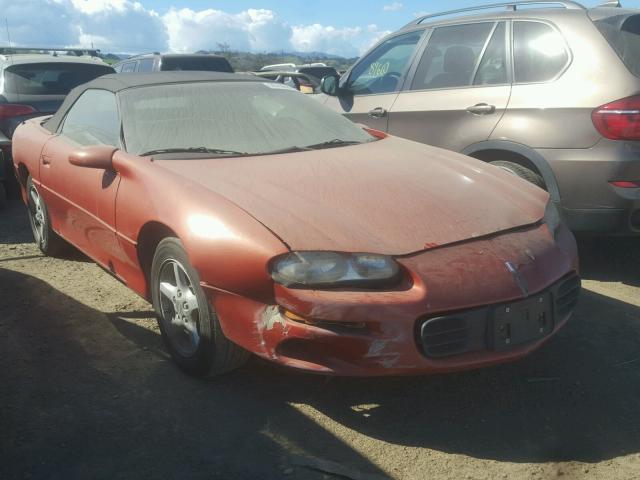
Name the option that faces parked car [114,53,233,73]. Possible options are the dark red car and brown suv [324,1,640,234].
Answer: the brown suv

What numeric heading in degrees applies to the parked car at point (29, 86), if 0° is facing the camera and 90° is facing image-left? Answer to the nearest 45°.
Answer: approximately 180°

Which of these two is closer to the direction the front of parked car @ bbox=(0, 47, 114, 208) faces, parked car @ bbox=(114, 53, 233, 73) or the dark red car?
the parked car

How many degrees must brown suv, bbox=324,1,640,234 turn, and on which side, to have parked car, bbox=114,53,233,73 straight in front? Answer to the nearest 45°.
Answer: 0° — it already faces it

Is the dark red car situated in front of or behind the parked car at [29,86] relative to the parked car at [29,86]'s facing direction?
behind

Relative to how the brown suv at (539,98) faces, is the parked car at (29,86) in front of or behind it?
in front

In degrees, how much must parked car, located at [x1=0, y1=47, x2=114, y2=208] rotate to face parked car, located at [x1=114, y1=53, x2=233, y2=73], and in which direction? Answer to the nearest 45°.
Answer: approximately 45° to its right

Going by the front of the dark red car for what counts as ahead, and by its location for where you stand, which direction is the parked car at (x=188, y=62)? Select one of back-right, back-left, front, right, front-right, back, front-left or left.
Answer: back-left

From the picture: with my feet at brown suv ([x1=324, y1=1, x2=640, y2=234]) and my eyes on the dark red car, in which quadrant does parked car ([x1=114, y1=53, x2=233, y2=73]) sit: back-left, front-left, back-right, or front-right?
back-right

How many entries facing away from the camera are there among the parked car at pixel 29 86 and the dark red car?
1

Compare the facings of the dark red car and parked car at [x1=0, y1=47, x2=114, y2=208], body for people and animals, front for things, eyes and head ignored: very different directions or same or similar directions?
very different directions

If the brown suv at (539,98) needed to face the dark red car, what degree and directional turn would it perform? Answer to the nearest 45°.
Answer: approximately 90° to its left

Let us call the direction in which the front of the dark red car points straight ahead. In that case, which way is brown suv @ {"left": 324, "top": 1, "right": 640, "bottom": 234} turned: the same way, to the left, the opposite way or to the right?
the opposite way

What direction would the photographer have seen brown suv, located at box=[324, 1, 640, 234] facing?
facing away from the viewer and to the left of the viewer
